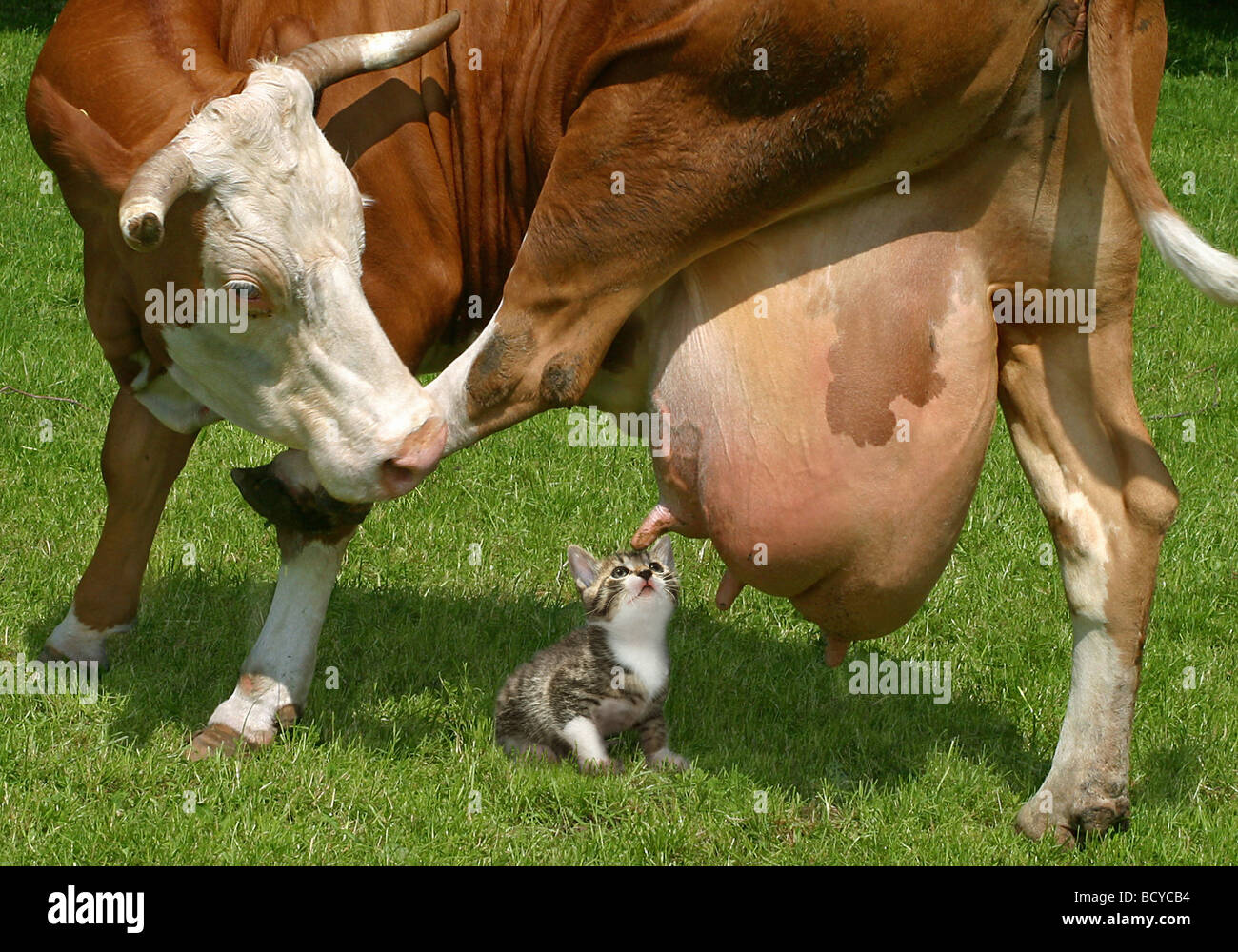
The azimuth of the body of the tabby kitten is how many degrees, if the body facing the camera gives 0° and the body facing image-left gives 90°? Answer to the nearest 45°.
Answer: approximately 315°
